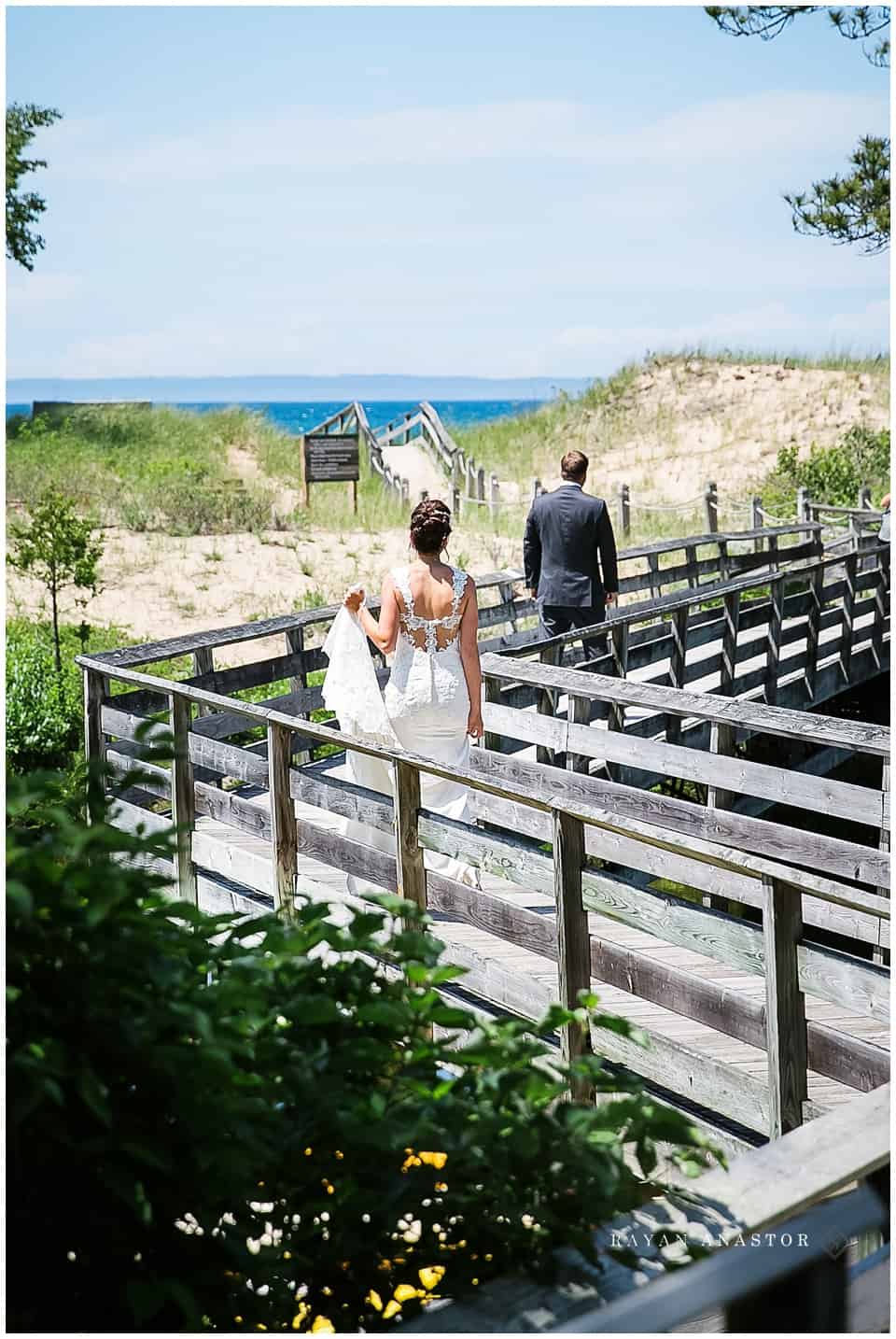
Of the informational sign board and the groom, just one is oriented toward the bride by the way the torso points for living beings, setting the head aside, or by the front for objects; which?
the informational sign board

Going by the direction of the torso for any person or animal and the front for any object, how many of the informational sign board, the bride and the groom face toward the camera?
1

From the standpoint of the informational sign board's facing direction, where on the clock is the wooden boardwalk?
The wooden boardwalk is roughly at 12 o'clock from the informational sign board.

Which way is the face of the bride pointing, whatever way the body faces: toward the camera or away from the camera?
away from the camera

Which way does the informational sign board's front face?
toward the camera

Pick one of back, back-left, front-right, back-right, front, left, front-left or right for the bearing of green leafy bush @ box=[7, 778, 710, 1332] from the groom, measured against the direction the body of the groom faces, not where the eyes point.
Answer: back

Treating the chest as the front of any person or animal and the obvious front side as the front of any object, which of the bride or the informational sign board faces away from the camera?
the bride

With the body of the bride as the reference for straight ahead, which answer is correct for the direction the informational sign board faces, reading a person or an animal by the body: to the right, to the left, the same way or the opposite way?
the opposite way

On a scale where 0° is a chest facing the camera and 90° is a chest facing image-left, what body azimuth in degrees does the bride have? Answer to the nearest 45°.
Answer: approximately 180°

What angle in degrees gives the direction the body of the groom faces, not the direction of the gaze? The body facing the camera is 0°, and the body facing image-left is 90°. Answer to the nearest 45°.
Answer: approximately 180°

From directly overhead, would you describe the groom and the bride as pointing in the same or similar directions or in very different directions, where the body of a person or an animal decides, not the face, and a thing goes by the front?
same or similar directions

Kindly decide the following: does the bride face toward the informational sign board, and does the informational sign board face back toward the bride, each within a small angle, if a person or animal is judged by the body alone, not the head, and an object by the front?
yes

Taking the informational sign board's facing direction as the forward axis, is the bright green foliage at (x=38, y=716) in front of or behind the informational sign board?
in front

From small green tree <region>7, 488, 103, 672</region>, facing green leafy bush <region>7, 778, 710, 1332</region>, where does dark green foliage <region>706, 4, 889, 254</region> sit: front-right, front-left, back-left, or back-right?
front-left
